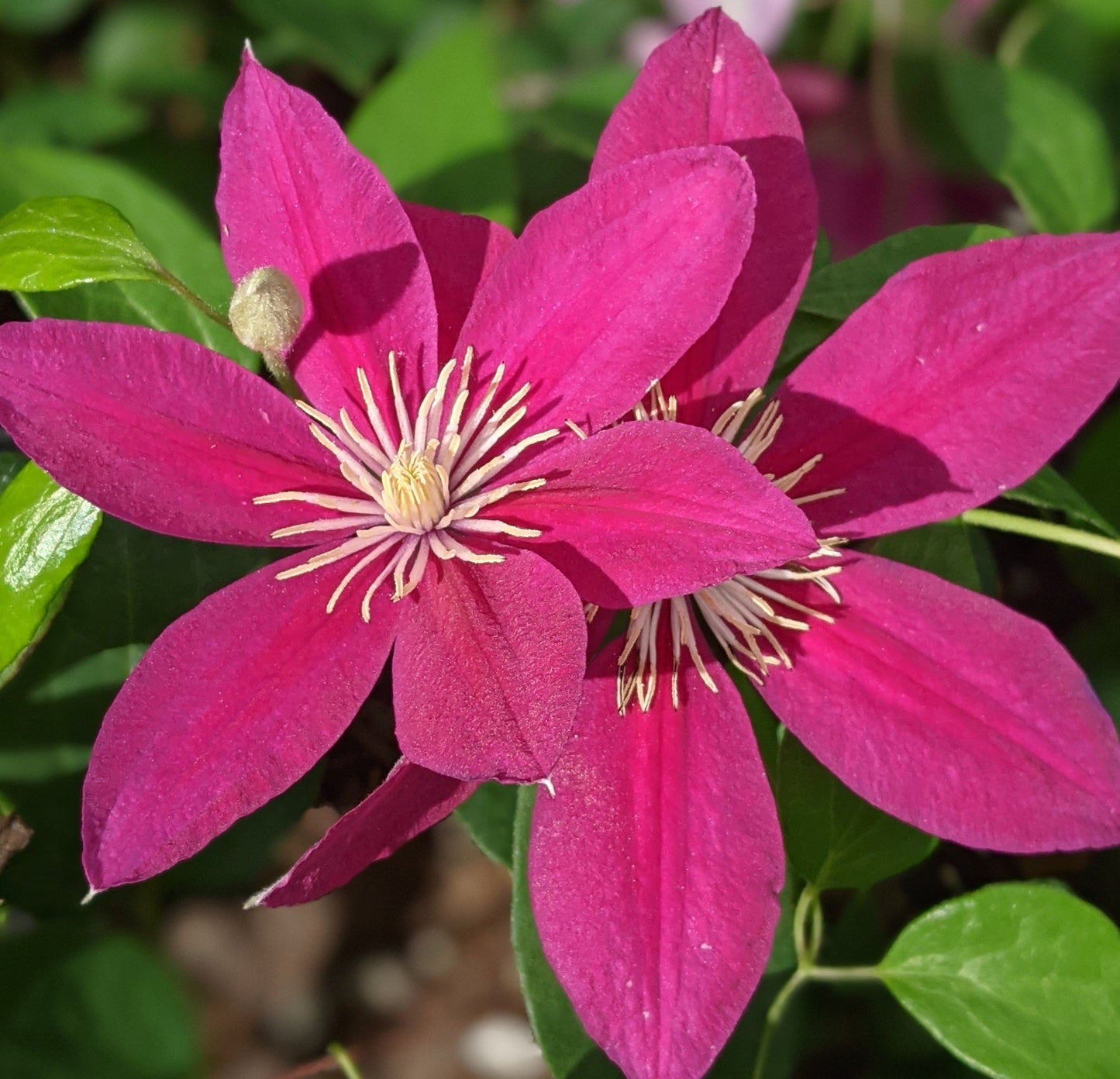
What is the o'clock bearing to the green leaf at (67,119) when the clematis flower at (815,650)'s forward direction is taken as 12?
The green leaf is roughly at 4 o'clock from the clematis flower.

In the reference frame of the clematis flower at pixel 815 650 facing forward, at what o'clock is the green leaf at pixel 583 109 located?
The green leaf is roughly at 5 o'clock from the clematis flower.

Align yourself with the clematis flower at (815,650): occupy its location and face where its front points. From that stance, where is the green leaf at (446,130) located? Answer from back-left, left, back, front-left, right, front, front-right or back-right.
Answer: back-right

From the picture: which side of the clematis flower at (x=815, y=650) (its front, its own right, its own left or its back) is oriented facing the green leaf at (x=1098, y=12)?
back

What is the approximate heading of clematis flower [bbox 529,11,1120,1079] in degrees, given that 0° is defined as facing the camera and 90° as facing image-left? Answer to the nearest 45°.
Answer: approximately 0°
